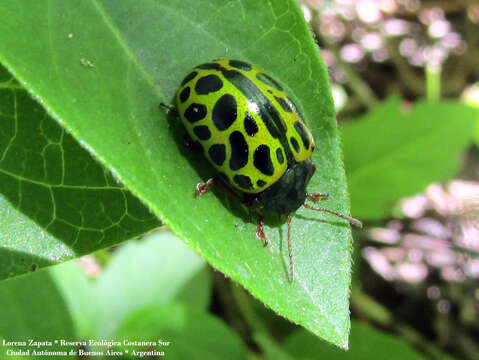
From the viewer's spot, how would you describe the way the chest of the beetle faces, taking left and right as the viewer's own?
facing the viewer and to the right of the viewer

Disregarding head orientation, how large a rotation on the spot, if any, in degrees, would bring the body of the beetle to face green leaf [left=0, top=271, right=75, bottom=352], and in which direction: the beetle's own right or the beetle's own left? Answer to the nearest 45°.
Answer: approximately 135° to the beetle's own right
